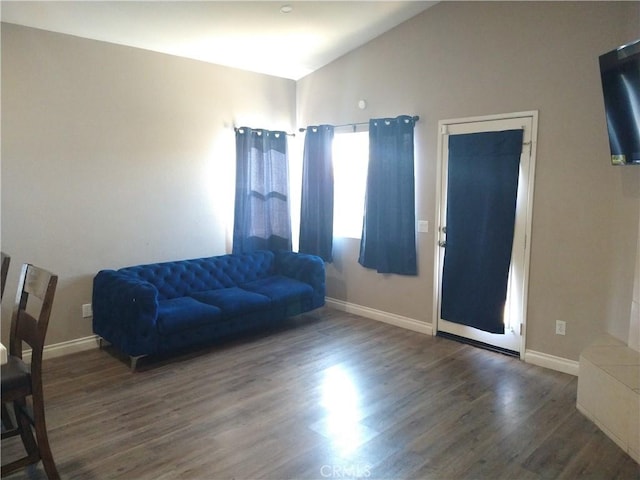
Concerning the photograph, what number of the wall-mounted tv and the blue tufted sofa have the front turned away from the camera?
0

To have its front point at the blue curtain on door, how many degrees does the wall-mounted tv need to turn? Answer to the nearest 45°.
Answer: approximately 90° to its right

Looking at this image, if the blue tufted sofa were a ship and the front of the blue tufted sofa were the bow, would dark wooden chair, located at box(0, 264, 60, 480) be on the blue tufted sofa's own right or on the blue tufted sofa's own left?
on the blue tufted sofa's own right

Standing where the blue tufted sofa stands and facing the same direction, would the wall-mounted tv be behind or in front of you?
in front

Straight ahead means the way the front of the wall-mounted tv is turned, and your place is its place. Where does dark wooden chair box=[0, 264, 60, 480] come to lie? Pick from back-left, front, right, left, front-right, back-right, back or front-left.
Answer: front

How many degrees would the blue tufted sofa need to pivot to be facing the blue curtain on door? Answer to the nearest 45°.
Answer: approximately 45° to its left

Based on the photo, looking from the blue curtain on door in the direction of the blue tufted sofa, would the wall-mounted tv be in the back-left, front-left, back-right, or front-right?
back-left

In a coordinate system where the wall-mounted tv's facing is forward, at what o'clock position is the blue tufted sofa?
The blue tufted sofa is roughly at 1 o'clock from the wall-mounted tv.

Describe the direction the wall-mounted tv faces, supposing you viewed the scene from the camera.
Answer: facing the viewer and to the left of the viewer

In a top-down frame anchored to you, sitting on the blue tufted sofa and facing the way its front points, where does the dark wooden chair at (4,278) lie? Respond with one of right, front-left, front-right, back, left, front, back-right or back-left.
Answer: right

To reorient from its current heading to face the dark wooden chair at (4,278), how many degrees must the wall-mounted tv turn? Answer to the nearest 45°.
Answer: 0° — it already faces it

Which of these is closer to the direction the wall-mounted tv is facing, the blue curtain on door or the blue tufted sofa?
the blue tufted sofa

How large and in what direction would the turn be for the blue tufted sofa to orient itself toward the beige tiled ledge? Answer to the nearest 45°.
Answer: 0° — it already faces it
